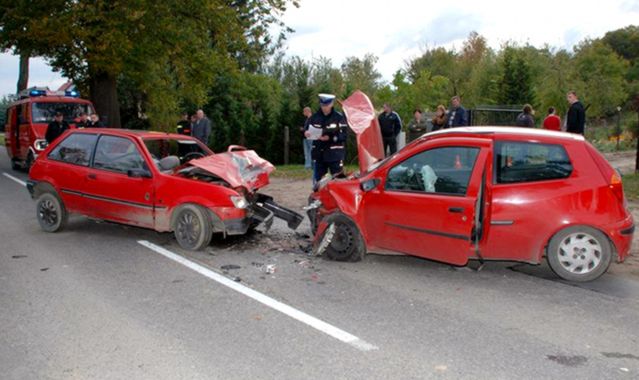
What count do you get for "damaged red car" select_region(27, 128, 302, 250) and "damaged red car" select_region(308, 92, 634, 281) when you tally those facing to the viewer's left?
1

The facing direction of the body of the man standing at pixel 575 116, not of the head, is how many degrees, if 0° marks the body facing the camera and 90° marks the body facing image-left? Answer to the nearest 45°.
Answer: approximately 45°

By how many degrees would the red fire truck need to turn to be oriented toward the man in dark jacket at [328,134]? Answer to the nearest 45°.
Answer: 0° — it already faces them

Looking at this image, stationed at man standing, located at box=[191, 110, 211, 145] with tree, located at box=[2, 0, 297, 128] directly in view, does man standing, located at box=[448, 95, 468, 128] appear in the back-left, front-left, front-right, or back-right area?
back-right

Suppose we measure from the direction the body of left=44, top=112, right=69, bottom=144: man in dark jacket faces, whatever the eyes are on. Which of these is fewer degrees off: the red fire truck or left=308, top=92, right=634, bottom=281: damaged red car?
the damaged red car

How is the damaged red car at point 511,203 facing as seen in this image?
to the viewer's left

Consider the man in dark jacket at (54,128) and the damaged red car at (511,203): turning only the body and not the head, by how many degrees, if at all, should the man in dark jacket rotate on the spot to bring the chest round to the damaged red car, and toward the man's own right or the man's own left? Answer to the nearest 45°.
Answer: approximately 45° to the man's own right
